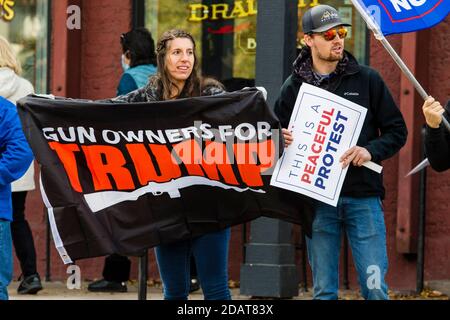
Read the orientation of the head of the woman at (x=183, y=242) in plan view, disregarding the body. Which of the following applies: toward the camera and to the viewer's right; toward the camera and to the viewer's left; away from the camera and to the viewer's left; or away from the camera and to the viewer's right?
toward the camera and to the viewer's right

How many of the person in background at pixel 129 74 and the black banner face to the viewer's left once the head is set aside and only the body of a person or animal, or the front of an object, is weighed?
1

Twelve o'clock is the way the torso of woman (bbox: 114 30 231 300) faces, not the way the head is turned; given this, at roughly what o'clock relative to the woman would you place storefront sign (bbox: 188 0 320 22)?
The storefront sign is roughly at 6 o'clock from the woman.

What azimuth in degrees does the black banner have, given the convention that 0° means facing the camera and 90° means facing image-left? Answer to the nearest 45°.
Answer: approximately 0°

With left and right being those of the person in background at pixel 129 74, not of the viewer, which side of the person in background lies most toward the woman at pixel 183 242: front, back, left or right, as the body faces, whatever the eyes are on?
left

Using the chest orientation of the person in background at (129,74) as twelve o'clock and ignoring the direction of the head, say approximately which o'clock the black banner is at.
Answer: The black banner is roughly at 9 o'clock from the person in background.

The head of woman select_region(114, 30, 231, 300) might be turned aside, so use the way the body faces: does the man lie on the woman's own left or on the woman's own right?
on the woman's own left

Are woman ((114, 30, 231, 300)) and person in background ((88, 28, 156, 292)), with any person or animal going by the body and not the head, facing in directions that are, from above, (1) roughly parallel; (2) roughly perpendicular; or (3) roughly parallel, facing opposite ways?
roughly perpendicular

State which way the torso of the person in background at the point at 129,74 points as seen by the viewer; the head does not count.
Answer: to the viewer's left

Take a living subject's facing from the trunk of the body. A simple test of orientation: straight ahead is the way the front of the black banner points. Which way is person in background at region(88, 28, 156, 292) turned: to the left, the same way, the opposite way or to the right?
to the right
